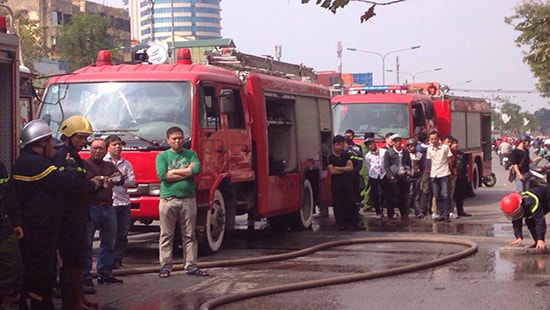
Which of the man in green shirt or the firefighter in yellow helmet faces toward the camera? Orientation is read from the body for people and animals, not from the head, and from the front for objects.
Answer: the man in green shirt

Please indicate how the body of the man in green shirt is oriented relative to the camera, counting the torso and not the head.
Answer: toward the camera

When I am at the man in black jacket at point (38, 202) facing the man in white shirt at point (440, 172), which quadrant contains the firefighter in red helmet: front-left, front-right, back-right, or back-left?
front-right

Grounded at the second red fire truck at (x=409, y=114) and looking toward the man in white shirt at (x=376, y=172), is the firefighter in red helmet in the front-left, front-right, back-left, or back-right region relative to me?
front-left

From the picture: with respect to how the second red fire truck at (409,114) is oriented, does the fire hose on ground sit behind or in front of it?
in front

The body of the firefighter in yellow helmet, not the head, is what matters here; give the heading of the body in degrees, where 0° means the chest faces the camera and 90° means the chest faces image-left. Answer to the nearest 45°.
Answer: approximately 270°

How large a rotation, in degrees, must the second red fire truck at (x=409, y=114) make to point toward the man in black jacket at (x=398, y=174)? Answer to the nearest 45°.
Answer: approximately 45° to its left

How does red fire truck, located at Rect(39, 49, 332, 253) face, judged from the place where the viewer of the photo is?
facing the viewer and to the left of the viewer
